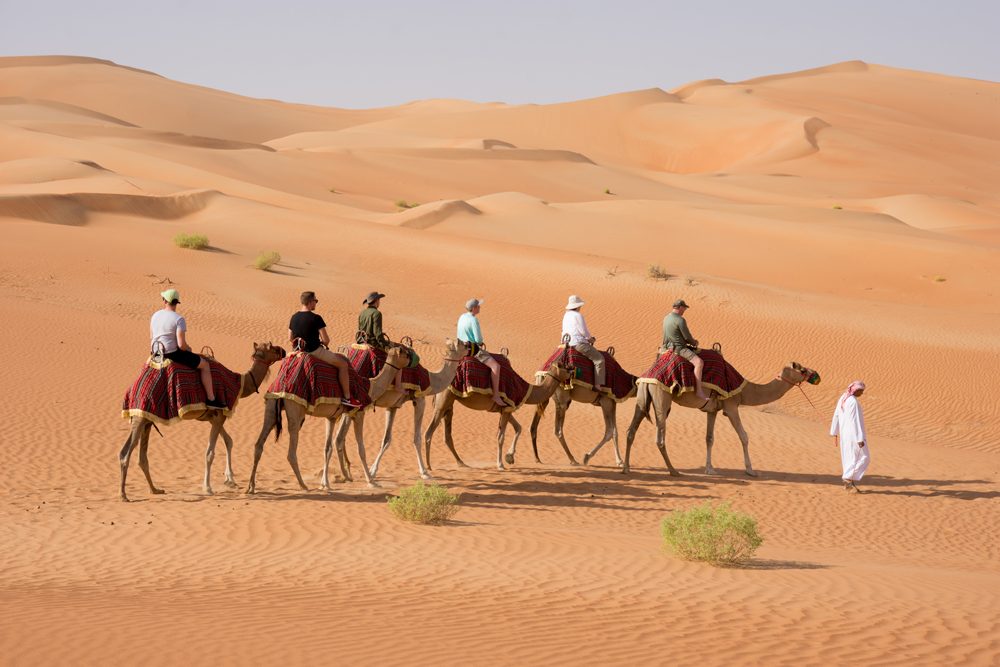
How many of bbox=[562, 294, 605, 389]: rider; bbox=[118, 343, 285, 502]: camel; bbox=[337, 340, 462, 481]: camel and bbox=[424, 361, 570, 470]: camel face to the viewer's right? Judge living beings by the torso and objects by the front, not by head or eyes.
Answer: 4

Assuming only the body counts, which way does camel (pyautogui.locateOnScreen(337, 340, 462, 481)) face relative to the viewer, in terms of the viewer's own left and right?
facing to the right of the viewer

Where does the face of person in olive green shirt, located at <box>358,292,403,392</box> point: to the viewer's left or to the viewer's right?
to the viewer's right

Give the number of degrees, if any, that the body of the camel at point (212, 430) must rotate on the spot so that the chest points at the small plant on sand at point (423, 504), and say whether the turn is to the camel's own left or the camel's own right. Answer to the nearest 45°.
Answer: approximately 45° to the camel's own right

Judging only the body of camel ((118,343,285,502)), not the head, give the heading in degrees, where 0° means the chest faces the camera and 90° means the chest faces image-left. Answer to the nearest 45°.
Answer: approximately 270°

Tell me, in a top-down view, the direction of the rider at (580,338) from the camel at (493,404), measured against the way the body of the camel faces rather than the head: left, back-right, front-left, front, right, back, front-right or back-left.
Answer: front

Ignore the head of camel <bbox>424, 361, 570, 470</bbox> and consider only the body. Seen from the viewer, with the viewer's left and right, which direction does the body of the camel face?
facing to the right of the viewer

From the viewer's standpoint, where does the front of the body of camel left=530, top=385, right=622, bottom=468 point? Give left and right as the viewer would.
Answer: facing to the right of the viewer

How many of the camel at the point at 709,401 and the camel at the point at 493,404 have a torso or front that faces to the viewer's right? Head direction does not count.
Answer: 2

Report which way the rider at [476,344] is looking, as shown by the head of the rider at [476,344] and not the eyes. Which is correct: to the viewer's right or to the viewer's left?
to the viewer's right

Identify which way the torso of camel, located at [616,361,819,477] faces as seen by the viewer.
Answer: to the viewer's right

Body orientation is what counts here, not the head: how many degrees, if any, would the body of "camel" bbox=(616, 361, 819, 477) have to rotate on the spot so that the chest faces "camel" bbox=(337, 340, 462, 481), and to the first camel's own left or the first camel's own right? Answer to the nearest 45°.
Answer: approximately 135° to the first camel's own right

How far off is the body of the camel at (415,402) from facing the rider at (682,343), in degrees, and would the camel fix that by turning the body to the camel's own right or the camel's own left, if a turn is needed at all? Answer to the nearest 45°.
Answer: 0° — it already faces them

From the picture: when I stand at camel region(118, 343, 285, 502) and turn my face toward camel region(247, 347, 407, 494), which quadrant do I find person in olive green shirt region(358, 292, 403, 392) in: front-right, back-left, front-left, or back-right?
front-left
